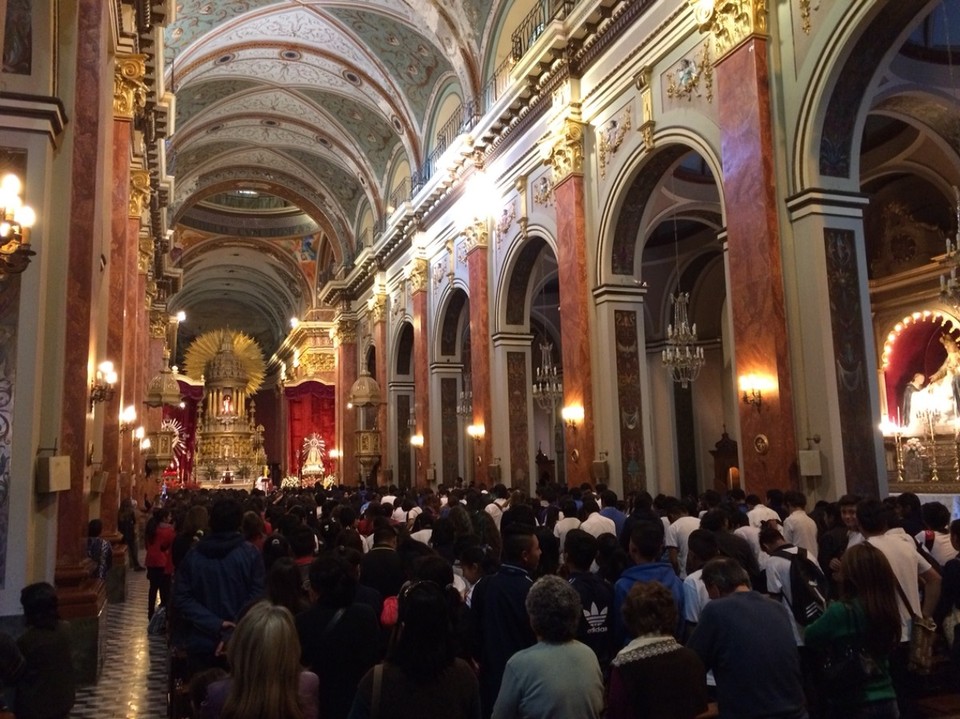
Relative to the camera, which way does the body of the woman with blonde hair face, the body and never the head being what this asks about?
away from the camera

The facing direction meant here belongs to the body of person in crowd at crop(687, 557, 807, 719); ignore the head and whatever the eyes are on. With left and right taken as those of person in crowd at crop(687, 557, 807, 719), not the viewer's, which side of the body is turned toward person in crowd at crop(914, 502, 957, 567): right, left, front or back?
right

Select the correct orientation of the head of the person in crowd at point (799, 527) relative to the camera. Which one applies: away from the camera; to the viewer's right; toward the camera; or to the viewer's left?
away from the camera

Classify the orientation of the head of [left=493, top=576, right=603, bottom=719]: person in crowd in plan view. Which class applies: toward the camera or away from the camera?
away from the camera

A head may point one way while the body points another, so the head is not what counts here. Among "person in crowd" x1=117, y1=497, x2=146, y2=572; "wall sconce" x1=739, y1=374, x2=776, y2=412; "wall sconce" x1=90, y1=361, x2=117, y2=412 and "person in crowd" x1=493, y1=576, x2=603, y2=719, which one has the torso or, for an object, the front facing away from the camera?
"person in crowd" x1=493, y1=576, x2=603, y2=719

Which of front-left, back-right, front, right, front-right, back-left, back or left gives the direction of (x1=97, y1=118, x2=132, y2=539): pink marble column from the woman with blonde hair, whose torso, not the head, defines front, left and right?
front

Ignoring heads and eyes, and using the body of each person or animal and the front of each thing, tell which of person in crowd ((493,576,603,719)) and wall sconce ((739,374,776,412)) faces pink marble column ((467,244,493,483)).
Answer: the person in crowd

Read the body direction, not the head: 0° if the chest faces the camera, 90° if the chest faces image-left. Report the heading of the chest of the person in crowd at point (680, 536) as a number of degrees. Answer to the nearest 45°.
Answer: approximately 135°

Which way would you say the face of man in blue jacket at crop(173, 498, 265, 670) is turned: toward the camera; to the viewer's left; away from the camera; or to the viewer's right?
away from the camera

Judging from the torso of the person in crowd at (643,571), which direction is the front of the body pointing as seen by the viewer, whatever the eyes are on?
away from the camera

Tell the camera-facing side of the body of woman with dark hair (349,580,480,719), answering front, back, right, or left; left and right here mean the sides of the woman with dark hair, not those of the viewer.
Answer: back

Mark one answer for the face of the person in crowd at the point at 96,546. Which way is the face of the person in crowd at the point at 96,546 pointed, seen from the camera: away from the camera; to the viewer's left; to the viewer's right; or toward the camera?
away from the camera

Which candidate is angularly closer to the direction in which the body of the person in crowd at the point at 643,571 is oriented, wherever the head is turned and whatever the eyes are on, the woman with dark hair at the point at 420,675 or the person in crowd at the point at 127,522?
the person in crowd

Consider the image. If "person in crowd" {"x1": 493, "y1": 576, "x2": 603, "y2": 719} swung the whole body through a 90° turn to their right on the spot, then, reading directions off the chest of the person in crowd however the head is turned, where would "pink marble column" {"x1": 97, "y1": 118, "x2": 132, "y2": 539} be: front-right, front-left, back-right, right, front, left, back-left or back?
back-left

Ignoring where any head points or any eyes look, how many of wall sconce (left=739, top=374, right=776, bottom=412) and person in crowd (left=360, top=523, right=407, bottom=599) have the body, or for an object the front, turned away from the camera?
1

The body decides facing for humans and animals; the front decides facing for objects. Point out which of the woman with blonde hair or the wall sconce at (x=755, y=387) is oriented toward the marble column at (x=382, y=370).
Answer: the woman with blonde hair
